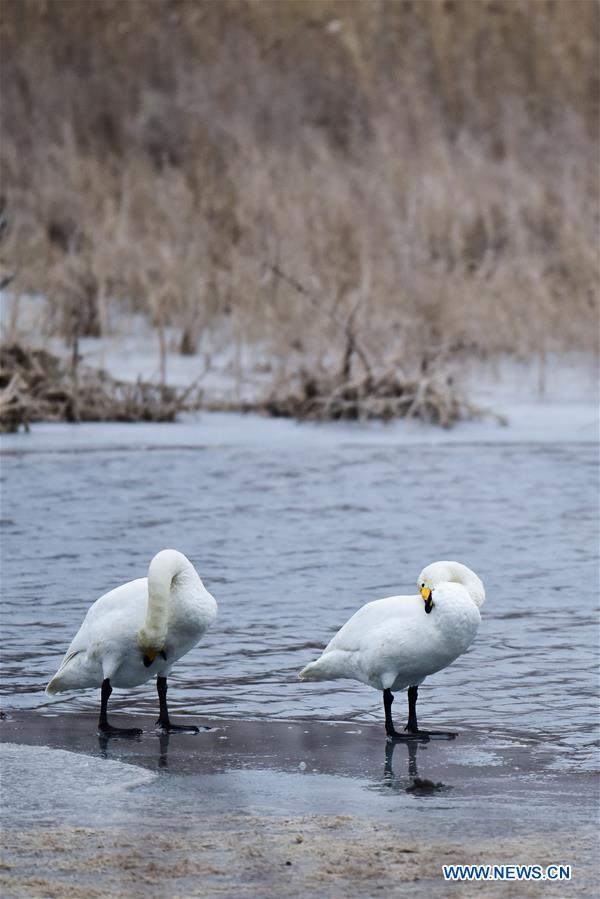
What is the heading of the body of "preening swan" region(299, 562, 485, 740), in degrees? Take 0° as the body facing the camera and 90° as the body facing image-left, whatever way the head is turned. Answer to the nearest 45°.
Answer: approximately 270°

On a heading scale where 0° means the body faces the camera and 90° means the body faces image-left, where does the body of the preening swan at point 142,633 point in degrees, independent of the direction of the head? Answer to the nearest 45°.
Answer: approximately 270°

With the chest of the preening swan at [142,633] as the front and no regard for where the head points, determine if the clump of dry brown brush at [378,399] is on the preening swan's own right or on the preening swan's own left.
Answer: on the preening swan's own left

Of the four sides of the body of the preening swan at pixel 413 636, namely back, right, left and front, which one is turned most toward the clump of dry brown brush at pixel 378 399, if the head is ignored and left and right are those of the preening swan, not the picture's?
left

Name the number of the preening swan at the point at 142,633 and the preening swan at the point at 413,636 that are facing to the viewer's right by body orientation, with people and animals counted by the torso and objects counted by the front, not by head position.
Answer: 2

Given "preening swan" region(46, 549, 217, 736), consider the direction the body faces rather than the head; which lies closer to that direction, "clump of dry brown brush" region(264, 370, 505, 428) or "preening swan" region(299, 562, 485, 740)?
the preening swan

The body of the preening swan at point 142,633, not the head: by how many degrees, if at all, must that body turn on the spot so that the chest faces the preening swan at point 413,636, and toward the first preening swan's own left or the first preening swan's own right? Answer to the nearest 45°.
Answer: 0° — it already faces it

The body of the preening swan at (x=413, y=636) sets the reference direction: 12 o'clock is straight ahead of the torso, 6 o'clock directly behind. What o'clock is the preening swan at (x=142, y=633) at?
the preening swan at (x=142, y=633) is roughly at 6 o'clock from the preening swan at (x=413, y=636).
